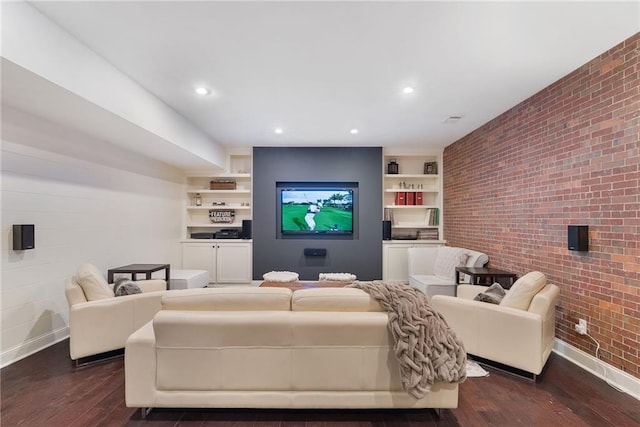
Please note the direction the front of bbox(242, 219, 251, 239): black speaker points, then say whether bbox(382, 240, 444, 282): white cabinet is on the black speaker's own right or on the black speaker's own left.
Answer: on the black speaker's own left

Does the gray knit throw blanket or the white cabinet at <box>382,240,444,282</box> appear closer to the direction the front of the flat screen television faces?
the gray knit throw blanket

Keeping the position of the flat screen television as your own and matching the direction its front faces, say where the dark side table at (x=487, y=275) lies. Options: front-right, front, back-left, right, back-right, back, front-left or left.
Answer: front-left

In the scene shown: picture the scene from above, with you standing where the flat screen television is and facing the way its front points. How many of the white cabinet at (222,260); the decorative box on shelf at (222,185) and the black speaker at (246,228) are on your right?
3

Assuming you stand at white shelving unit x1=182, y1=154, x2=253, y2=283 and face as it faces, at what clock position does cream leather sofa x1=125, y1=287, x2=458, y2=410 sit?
The cream leather sofa is roughly at 12 o'clock from the white shelving unit.

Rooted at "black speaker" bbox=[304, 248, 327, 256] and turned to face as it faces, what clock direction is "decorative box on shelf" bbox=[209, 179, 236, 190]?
The decorative box on shelf is roughly at 3 o'clock from the black speaker.

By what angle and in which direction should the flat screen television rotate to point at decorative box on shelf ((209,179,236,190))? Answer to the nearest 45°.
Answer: approximately 90° to its right

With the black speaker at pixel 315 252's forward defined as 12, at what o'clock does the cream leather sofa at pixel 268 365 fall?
The cream leather sofa is roughly at 12 o'clock from the black speaker.
